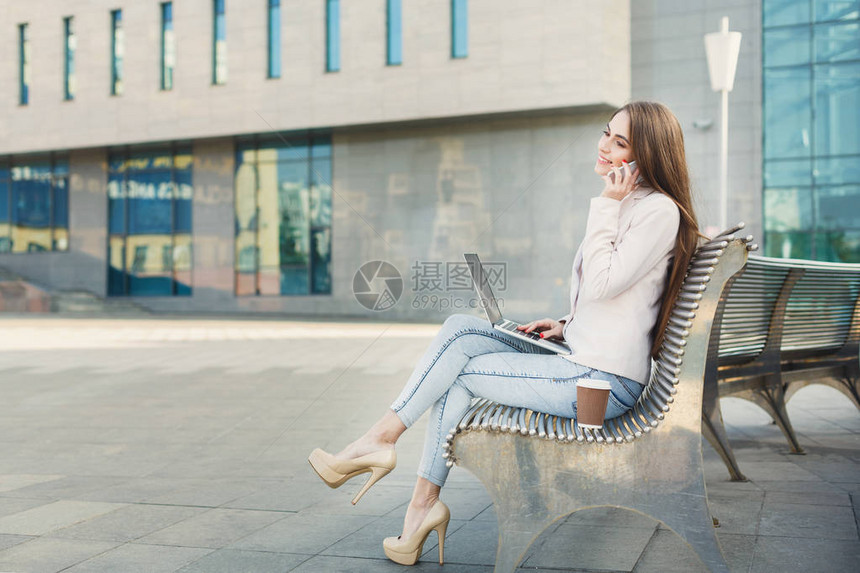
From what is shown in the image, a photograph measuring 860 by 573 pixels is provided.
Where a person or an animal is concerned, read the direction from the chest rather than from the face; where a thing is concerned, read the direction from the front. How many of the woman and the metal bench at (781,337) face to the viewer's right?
0

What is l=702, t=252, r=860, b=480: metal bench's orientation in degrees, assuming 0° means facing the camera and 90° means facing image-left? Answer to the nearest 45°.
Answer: approximately 135°

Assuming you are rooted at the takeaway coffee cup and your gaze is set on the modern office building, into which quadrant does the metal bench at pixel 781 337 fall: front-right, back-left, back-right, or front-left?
front-right

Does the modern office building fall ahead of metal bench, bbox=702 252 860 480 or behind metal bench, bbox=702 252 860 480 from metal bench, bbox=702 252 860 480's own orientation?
ahead

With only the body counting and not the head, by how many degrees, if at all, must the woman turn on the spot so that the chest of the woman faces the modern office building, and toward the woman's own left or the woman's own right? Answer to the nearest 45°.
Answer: approximately 90° to the woman's own right

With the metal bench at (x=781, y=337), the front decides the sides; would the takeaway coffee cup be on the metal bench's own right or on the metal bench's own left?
on the metal bench's own left

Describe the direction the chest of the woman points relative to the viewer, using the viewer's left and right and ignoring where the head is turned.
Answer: facing to the left of the viewer
